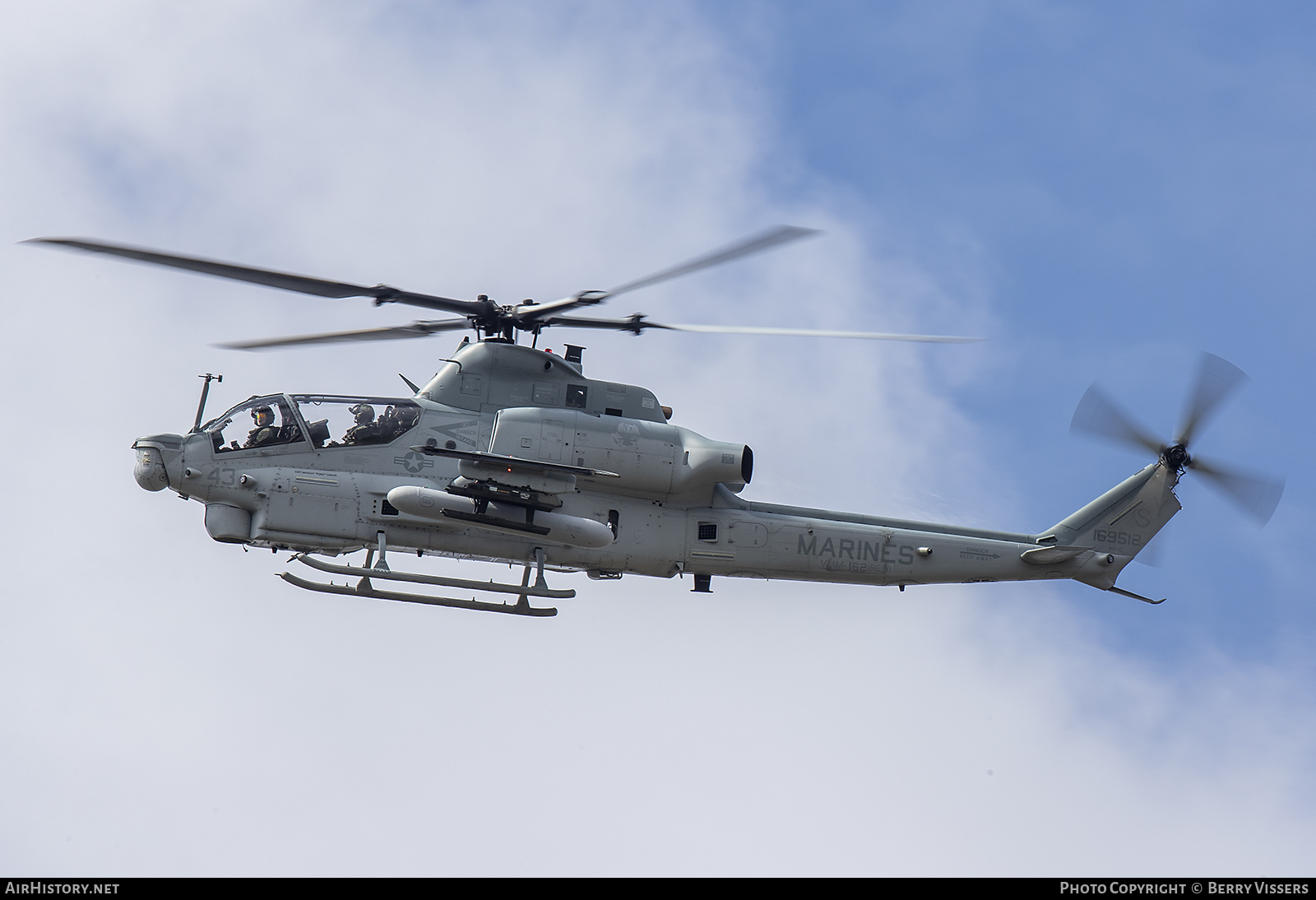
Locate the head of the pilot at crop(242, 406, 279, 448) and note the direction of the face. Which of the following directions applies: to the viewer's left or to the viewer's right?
to the viewer's left

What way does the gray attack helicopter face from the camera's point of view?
to the viewer's left

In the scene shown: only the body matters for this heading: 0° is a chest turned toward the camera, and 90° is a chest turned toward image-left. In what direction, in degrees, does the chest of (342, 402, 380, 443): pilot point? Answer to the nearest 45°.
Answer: approximately 90°

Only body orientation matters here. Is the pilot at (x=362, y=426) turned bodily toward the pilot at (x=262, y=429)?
yes
